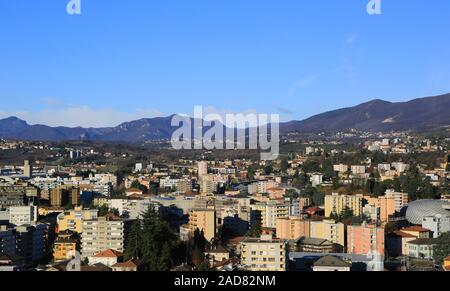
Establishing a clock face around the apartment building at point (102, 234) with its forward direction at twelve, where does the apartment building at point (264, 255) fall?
the apartment building at point (264, 255) is roughly at 11 o'clock from the apartment building at point (102, 234).

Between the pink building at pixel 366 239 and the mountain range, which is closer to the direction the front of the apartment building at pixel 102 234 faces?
the pink building

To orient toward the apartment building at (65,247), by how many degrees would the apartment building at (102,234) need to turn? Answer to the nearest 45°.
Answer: approximately 90° to its right

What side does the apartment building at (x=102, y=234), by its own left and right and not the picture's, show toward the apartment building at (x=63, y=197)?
back

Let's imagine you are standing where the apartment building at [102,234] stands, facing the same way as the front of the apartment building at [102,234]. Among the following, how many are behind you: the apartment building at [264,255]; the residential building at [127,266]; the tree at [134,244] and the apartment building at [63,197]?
1

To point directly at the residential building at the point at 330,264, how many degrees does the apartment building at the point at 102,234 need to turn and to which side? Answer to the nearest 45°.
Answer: approximately 45° to its left

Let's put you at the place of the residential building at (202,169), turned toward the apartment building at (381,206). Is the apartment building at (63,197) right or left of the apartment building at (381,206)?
right

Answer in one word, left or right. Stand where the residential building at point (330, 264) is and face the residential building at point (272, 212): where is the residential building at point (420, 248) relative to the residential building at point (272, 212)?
right

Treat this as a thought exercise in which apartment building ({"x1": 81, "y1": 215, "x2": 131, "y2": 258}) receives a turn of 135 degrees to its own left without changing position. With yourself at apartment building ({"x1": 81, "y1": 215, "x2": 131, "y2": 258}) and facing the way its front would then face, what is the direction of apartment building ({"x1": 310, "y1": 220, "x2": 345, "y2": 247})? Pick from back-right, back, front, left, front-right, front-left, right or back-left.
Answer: front-right

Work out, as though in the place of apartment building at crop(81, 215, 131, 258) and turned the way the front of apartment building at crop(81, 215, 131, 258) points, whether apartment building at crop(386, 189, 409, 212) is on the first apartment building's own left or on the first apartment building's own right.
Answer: on the first apartment building's own left

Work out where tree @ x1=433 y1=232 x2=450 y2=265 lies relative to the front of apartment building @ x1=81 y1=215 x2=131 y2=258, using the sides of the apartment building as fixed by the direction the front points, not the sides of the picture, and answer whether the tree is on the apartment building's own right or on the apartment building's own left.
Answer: on the apartment building's own left

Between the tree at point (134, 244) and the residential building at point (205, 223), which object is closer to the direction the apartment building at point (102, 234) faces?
the tree

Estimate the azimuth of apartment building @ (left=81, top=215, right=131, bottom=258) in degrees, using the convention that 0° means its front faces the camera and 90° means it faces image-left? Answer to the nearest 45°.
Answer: approximately 0°
